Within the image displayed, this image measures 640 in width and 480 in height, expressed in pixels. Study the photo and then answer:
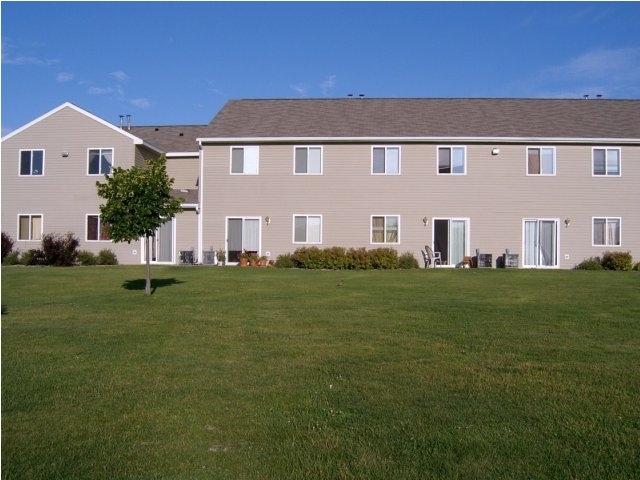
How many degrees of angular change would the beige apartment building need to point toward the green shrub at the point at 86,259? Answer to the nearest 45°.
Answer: approximately 90° to its right

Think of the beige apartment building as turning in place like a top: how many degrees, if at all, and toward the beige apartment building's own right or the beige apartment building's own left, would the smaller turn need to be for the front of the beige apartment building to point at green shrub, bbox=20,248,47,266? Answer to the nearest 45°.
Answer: approximately 90° to the beige apartment building's own right

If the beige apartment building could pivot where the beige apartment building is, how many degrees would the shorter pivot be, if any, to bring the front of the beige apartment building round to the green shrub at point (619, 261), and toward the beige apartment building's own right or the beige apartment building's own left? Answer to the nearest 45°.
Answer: approximately 90° to the beige apartment building's own left

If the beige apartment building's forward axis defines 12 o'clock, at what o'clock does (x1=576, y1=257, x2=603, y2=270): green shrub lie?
The green shrub is roughly at 9 o'clock from the beige apartment building.

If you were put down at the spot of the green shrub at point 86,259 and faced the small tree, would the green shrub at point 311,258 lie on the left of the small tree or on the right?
left

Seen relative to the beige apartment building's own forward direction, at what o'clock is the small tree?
The small tree is roughly at 1 o'clock from the beige apartment building.

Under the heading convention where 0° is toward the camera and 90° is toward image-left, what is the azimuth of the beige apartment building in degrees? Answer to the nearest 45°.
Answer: approximately 0°
